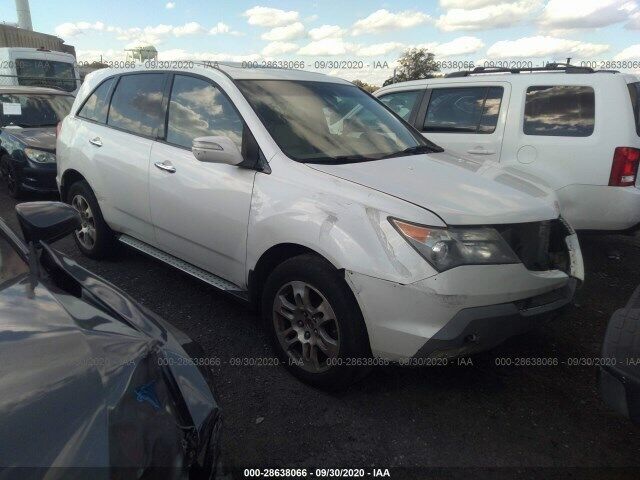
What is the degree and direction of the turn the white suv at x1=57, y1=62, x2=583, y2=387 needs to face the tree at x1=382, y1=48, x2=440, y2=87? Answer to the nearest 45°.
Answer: approximately 135° to its left

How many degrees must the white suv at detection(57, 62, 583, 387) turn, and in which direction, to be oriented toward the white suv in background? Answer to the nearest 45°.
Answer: approximately 90° to its left

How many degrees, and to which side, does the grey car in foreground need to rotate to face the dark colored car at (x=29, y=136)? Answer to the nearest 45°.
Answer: approximately 135° to its left

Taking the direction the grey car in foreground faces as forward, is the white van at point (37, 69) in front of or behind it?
behind

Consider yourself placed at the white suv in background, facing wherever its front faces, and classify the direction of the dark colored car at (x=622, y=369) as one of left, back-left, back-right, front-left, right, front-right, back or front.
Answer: back-left

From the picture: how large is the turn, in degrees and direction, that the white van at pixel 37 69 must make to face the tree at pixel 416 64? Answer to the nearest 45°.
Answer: approximately 45° to its right

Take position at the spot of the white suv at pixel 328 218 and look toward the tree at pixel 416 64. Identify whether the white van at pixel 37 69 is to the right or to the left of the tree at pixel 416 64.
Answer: left

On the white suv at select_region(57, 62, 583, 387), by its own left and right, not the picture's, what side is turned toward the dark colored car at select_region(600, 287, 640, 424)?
front

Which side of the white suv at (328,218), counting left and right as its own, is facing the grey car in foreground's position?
right

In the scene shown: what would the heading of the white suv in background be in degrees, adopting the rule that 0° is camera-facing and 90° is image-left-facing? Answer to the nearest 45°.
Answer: approximately 135°

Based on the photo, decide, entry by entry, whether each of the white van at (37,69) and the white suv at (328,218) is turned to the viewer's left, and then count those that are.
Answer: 0

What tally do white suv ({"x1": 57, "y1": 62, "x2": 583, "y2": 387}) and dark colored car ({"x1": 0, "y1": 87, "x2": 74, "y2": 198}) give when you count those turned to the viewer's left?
0

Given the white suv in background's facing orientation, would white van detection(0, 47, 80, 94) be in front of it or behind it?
in front
